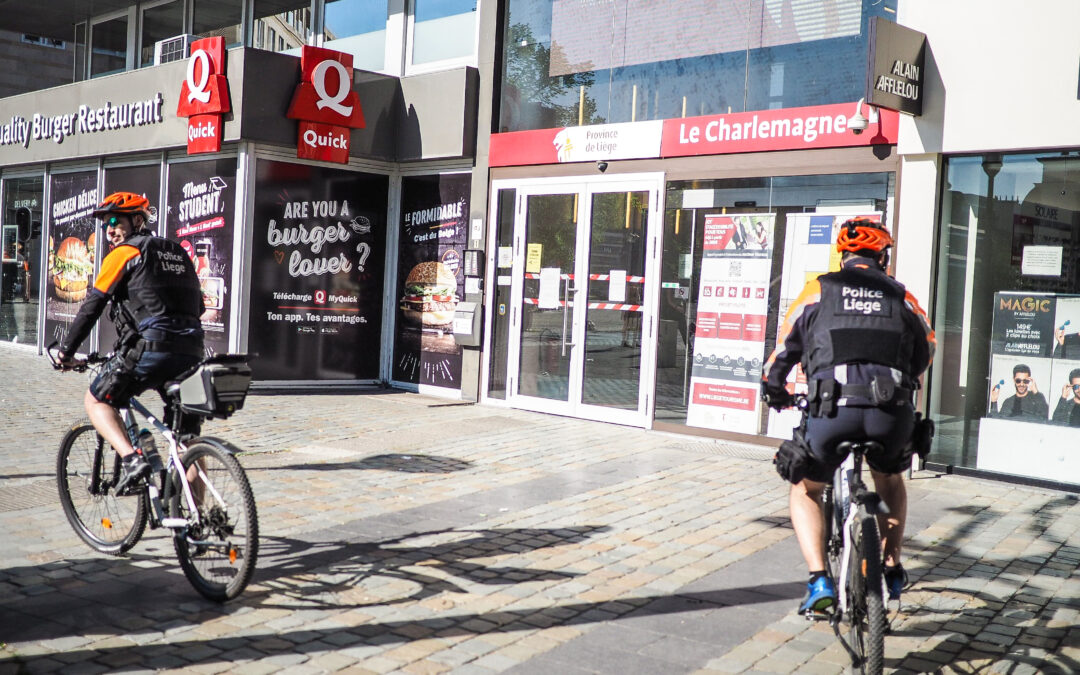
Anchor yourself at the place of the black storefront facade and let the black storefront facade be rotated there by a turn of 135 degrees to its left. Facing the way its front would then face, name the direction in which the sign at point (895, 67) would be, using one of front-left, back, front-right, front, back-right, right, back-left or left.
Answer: front-right

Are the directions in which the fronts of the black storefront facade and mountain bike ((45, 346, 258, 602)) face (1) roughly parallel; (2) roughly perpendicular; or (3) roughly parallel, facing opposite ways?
roughly perpendicular

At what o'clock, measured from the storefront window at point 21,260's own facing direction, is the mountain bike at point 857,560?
The mountain bike is roughly at 10 o'clock from the storefront window.

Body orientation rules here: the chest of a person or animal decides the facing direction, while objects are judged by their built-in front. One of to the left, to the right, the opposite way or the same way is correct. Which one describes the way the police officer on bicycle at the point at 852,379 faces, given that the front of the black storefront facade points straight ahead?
the opposite way

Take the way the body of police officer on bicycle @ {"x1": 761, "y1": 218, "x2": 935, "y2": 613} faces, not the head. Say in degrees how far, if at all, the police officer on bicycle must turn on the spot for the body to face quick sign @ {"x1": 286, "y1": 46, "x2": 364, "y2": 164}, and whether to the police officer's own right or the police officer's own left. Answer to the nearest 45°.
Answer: approximately 45° to the police officer's own left

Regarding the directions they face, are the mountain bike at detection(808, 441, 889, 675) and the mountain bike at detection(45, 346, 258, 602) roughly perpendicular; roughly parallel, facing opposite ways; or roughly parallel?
roughly perpendicular

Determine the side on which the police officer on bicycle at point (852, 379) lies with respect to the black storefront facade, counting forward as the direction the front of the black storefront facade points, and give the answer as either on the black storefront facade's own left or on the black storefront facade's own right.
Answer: on the black storefront facade's own left

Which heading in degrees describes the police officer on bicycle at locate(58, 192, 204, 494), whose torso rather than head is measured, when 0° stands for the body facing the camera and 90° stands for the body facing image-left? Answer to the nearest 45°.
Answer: approximately 135°

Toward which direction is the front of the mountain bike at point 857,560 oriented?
away from the camera

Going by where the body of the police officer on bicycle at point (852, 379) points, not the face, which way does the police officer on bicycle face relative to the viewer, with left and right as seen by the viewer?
facing away from the viewer
